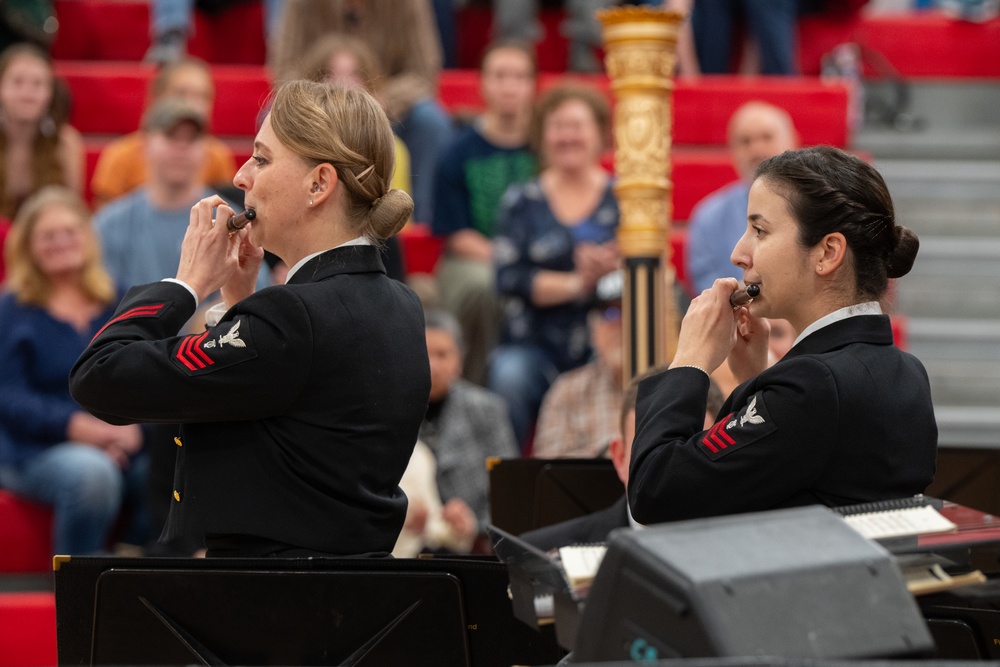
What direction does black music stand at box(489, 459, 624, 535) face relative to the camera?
away from the camera

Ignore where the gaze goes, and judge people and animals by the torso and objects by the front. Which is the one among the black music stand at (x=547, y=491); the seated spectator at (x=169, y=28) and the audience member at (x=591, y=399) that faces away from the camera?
the black music stand

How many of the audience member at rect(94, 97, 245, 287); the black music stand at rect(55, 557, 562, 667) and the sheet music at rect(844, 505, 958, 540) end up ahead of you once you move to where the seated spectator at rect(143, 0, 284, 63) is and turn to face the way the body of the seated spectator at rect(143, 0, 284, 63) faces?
3

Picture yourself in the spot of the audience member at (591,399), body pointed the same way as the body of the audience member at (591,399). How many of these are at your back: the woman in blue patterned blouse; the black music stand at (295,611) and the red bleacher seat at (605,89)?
2

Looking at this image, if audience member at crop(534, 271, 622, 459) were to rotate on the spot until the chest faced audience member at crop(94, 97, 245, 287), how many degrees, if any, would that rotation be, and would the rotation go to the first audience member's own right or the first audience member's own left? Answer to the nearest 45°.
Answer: approximately 90° to the first audience member's own right

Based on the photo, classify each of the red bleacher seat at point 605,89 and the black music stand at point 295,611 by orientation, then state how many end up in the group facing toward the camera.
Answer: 1

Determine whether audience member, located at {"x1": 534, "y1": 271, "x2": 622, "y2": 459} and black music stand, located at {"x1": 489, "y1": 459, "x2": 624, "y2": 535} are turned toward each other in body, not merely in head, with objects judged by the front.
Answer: yes

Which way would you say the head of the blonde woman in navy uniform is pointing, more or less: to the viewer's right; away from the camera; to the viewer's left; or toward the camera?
to the viewer's left

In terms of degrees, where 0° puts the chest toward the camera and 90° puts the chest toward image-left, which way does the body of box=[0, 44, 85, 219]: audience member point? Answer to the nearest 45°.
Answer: approximately 0°
